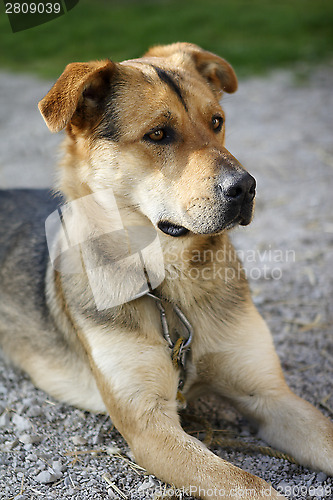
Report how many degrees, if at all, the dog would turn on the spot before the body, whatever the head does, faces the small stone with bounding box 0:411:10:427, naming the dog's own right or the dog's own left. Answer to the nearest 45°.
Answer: approximately 135° to the dog's own right

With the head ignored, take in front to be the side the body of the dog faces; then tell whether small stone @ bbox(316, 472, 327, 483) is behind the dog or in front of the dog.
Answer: in front

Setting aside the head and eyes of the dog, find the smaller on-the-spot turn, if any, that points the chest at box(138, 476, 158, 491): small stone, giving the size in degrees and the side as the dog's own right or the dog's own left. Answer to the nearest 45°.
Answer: approximately 45° to the dog's own right

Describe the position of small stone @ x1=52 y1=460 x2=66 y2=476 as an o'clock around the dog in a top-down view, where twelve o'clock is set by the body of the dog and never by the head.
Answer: The small stone is roughly at 3 o'clock from the dog.

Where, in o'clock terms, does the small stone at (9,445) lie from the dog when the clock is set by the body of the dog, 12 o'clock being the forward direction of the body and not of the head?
The small stone is roughly at 4 o'clock from the dog.

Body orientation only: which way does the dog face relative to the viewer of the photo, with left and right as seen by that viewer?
facing the viewer and to the right of the viewer

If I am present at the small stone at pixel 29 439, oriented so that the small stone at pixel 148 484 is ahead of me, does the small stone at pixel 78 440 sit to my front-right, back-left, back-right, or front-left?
front-left
